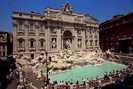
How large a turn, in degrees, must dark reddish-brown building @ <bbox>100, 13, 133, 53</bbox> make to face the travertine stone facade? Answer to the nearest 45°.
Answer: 0° — it already faces it

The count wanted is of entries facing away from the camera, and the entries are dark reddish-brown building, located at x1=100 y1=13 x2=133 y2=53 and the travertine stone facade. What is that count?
0

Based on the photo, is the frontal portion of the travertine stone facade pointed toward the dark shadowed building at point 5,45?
no

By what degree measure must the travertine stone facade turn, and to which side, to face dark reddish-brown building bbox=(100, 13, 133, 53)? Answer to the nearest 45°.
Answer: approximately 45° to its left

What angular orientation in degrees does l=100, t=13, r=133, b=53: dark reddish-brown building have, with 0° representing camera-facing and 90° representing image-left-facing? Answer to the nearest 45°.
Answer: approximately 45°

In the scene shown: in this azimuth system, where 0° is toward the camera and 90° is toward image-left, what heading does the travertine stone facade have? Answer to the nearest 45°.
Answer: approximately 315°

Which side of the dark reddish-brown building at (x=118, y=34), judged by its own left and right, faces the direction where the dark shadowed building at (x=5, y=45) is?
front

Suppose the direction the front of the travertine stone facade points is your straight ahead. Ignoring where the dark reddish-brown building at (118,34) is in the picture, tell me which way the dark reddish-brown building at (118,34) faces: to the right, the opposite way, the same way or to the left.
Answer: to the right
